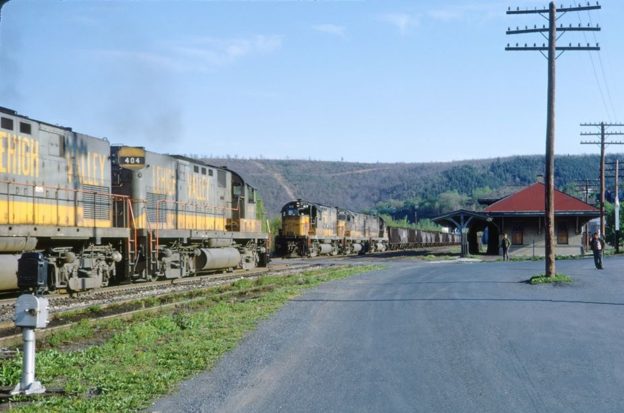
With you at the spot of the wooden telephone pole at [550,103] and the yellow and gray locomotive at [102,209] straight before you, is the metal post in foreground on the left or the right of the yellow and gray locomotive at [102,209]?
left

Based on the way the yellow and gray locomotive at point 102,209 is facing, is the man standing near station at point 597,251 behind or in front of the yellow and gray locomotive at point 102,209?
in front

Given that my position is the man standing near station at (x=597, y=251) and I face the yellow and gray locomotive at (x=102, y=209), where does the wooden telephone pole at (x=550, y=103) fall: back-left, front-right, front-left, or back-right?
front-left

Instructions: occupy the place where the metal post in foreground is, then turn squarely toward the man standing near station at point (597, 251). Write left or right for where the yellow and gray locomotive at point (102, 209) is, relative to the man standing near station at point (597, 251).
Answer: left
